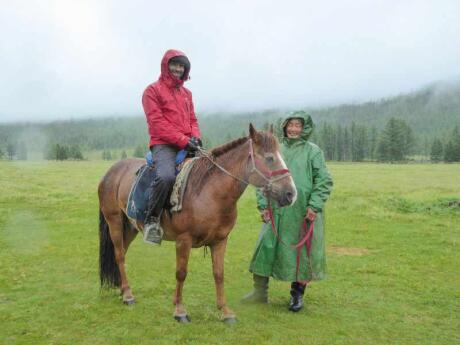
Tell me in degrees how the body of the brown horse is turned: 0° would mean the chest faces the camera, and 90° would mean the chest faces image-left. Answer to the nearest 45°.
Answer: approximately 315°

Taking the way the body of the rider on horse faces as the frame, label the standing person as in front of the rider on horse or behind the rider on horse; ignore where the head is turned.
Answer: in front

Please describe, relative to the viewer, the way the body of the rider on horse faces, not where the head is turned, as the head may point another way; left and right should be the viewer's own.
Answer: facing the viewer and to the right of the viewer
